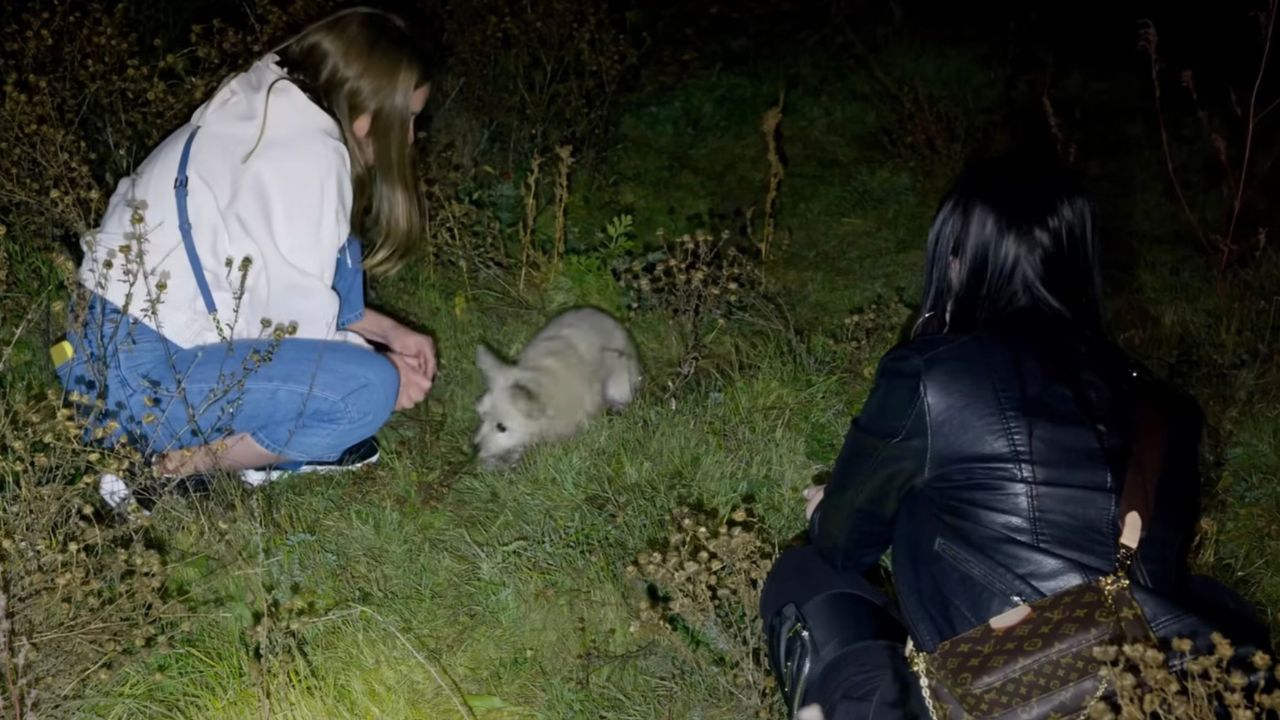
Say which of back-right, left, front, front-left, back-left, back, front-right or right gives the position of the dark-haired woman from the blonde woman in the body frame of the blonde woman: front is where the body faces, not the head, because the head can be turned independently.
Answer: front-right

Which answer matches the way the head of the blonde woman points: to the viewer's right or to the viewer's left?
to the viewer's right

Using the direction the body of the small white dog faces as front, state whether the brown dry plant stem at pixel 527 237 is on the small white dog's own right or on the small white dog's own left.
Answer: on the small white dog's own right

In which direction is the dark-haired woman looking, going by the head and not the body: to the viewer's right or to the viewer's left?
to the viewer's left

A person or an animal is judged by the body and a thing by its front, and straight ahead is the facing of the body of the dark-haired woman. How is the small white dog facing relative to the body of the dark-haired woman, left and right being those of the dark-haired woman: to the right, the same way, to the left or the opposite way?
to the left

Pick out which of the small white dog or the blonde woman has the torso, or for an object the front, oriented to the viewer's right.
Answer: the blonde woman

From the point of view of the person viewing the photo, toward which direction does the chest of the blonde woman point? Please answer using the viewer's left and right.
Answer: facing to the right of the viewer

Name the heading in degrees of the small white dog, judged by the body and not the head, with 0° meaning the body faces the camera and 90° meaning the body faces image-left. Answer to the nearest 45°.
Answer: approximately 45°

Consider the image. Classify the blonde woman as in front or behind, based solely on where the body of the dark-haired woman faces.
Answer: in front

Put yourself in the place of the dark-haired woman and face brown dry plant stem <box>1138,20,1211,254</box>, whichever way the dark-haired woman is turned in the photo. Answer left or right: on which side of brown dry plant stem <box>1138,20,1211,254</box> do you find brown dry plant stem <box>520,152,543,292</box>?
left

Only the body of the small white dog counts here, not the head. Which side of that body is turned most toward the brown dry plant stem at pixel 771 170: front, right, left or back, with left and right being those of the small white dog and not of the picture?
back

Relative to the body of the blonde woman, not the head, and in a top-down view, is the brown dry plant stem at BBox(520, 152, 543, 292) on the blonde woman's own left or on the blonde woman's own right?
on the blonde woman's own left

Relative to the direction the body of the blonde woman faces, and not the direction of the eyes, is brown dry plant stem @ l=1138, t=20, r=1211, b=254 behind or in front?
in front

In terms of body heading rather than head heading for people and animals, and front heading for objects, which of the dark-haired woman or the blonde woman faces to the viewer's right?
the blonde woman

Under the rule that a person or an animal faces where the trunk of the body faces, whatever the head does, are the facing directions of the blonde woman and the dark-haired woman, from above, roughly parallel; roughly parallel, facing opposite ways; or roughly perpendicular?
roughly perpendicular

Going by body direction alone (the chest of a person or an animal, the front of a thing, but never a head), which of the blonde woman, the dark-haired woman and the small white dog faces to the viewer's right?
the blonde woman
